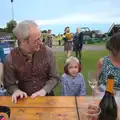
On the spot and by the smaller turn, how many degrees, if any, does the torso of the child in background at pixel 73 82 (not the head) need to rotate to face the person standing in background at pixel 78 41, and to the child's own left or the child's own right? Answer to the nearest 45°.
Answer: approximately 180°

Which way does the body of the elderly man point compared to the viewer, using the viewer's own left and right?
facing the viewer

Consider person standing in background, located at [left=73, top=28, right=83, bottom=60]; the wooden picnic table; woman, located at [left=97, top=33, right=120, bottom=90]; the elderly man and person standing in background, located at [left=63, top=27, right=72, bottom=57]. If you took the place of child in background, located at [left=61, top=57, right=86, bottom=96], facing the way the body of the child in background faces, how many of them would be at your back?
2

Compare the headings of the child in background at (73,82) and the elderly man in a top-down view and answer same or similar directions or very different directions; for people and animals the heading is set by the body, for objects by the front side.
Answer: same or similar directions

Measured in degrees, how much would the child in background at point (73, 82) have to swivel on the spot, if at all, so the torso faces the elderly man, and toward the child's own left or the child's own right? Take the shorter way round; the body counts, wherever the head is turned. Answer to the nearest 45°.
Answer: approximately 45° to the child's own right

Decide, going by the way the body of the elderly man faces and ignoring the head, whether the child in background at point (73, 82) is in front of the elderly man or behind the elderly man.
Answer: behind

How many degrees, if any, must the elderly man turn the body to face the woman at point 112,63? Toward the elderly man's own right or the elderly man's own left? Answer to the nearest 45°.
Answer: approximately 90° to the elderly man's own left

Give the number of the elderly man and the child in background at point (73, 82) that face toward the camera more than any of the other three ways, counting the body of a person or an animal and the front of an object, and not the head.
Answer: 2

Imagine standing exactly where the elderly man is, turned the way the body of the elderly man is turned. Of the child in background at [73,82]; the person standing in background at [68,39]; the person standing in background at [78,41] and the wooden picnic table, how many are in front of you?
1

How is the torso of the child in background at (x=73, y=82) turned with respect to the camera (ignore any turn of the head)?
toward the camera

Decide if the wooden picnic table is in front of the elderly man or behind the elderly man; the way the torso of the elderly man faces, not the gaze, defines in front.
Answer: in front

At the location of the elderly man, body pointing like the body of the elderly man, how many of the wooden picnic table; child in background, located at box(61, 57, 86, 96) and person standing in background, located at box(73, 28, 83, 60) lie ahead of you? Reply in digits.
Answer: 1

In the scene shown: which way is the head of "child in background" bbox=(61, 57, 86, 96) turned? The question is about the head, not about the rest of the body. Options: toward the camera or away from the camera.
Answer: toward the camera
